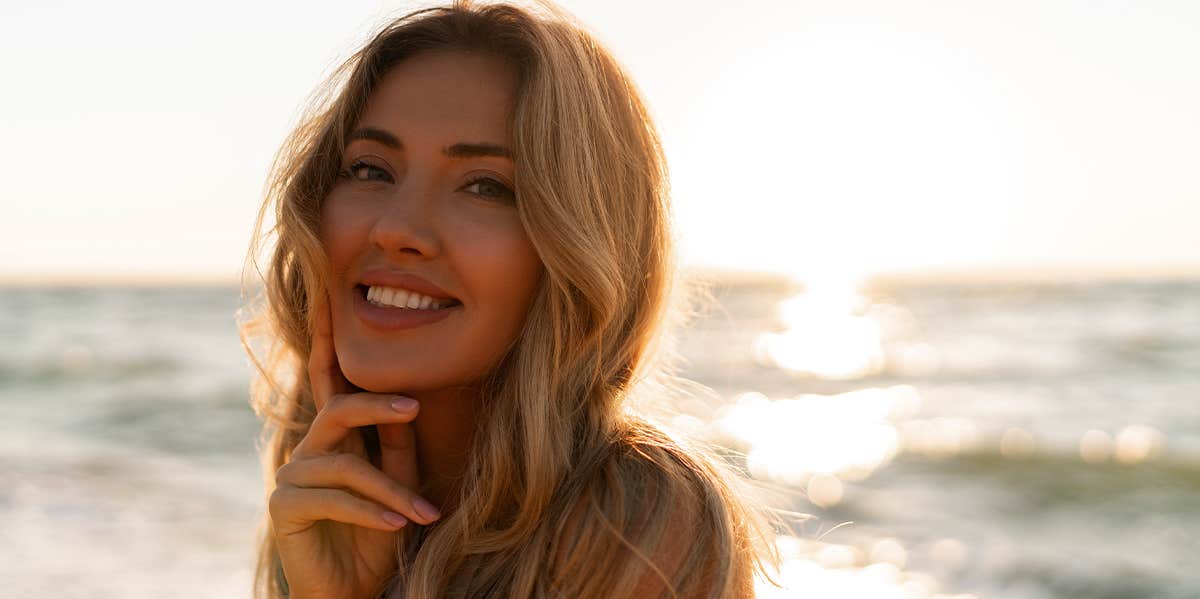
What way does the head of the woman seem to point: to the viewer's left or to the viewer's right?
to the viewer's left

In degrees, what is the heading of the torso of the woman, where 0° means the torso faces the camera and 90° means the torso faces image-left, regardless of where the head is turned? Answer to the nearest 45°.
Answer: approximately 45°
